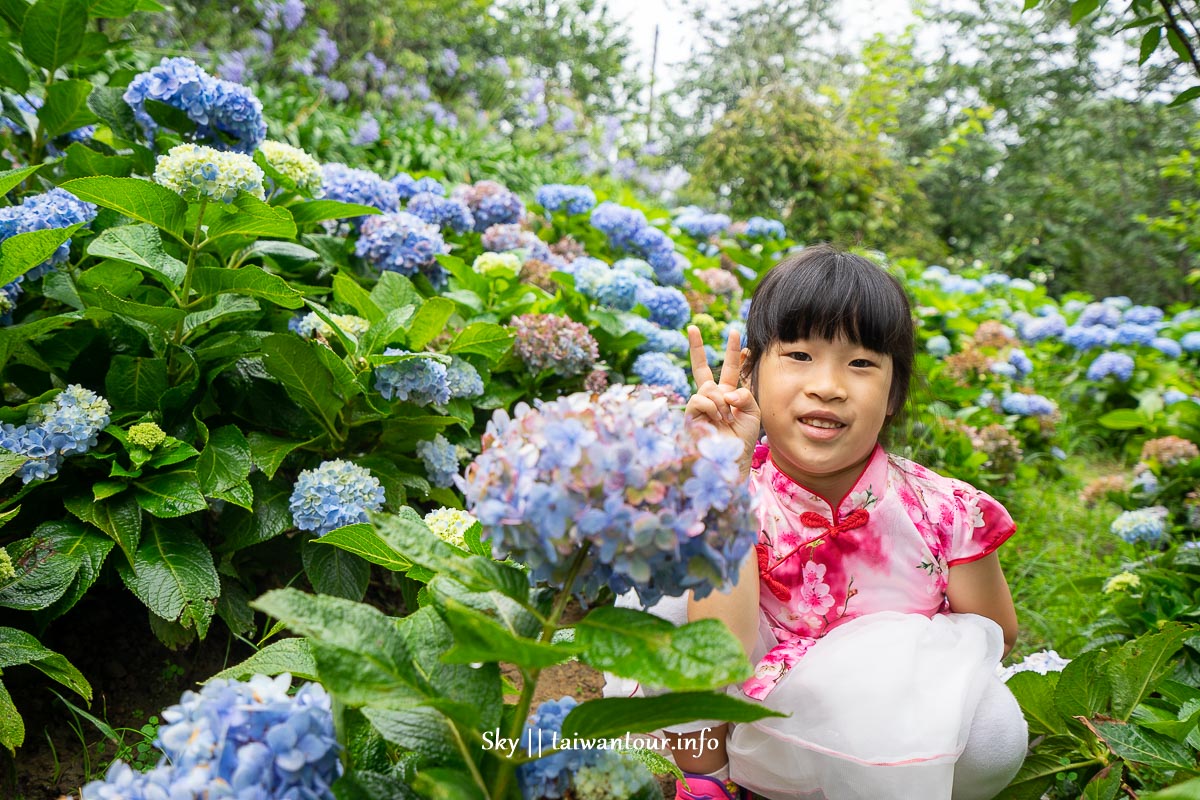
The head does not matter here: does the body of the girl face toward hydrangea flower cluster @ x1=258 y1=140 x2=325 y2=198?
no

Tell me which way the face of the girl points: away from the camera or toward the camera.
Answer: toward the camera

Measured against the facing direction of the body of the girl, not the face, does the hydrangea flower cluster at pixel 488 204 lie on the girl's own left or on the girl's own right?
on the girl's own right

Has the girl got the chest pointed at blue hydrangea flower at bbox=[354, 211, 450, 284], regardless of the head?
no

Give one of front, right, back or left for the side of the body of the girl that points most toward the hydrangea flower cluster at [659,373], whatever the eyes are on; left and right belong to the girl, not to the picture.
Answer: back

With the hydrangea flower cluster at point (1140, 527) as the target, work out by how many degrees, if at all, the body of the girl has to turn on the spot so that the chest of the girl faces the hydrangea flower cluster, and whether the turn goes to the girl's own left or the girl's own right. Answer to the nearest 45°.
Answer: approximately 180°

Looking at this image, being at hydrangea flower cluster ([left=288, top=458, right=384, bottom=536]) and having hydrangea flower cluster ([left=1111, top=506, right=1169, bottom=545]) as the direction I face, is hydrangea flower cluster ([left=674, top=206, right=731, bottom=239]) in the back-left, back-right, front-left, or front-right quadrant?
front-left

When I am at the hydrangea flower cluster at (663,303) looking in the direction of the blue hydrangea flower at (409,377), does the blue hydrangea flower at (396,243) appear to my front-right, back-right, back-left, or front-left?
front-right

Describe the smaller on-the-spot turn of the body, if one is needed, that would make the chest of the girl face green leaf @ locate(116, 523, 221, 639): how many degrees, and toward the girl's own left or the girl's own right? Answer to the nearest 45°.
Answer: approximately 45° to the girl's own right

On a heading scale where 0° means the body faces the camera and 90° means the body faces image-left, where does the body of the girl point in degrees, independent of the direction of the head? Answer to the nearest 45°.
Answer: approximately 45°

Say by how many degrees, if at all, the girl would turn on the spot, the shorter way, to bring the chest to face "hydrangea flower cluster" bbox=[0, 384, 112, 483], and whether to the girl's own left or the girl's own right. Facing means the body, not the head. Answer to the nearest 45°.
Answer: approximately 45° to the girl's own right
